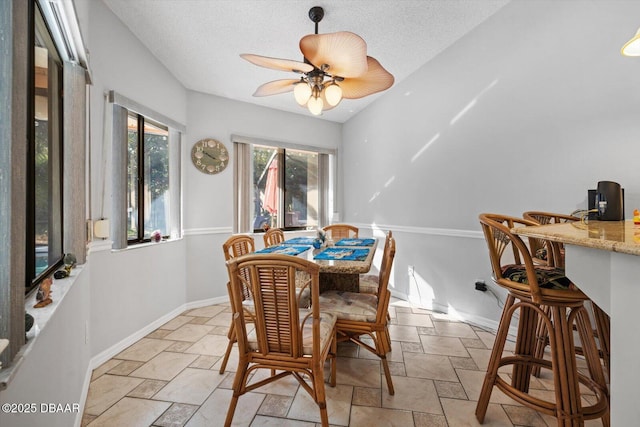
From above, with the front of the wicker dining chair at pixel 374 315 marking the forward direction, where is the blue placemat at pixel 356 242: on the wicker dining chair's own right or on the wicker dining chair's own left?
on the wicker dining chair's own right

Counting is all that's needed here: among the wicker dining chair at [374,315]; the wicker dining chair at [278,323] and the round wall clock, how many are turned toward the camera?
1

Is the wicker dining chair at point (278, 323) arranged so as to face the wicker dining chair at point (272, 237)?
yes

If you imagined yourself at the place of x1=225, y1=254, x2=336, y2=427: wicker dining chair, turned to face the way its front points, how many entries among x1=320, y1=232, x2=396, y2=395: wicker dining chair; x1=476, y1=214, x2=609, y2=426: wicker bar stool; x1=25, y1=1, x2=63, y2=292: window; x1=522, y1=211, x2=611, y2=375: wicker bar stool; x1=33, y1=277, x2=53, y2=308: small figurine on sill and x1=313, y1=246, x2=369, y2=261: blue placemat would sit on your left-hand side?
2

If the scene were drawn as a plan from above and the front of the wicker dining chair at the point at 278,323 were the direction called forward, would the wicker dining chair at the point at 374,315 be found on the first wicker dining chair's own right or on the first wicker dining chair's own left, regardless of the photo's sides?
on the first wicker dining chair's own right

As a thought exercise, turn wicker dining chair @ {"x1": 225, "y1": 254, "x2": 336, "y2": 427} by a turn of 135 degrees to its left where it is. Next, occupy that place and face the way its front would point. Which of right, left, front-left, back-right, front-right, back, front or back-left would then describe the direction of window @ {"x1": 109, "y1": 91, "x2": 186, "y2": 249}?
right

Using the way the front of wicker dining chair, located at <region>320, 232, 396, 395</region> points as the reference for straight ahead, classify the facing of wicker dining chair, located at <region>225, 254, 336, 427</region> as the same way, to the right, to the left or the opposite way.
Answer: to the right

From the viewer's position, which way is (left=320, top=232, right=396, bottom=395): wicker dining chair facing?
facing to the left of the viewer

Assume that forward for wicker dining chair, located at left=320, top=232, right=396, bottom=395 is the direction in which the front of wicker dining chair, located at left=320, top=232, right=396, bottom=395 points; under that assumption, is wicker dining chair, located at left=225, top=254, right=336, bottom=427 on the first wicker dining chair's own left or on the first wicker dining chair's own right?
on the first wicker dining chair's own left

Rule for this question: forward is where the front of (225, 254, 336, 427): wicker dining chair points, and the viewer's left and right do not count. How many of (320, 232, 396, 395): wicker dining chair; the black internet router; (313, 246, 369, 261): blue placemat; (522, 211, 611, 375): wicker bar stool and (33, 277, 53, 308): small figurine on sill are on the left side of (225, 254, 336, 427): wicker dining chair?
1

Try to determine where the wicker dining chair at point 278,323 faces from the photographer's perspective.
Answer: facing away from the viewer

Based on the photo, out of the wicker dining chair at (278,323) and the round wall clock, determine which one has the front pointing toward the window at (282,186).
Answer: the wicker dining chair

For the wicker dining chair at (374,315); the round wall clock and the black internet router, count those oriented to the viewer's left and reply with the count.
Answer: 1

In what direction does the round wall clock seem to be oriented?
toward the camera

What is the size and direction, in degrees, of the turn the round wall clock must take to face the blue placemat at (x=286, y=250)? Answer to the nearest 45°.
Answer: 0° — it already faces it
